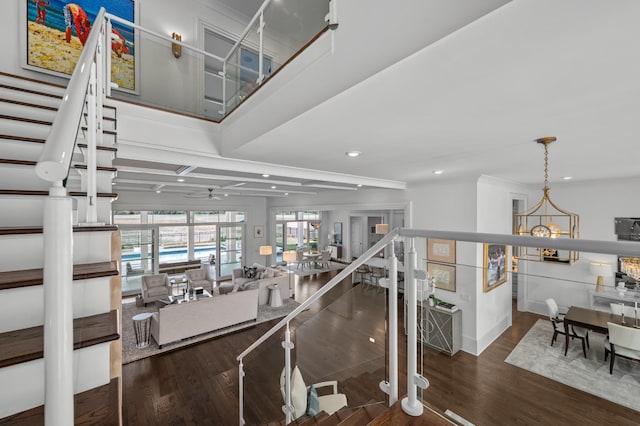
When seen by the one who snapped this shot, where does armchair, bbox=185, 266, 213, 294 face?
facing the viewer and to the right of the viewer

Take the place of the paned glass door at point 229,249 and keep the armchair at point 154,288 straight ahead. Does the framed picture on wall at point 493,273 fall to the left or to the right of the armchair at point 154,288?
left

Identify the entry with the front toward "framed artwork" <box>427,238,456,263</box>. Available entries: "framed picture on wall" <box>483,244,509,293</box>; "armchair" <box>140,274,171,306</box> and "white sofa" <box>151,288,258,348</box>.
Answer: the armchair

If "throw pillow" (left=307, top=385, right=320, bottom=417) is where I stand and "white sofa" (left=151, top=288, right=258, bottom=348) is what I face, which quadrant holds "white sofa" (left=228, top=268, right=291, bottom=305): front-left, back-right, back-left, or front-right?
front-right

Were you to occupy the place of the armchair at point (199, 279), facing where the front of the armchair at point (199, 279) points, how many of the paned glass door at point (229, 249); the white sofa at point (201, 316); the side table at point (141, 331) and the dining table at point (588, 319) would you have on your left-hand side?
1

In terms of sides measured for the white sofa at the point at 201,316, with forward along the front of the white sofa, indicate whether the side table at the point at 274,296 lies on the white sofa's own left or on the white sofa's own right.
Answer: on the white sofa's own right

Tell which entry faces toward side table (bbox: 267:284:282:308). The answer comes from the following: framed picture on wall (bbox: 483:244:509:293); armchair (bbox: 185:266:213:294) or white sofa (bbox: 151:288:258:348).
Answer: the armchair

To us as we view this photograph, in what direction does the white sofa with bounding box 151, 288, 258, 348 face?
facing away from the viewer and to the left of the viewer

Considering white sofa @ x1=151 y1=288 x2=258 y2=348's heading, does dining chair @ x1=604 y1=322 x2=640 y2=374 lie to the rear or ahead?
to the rear
